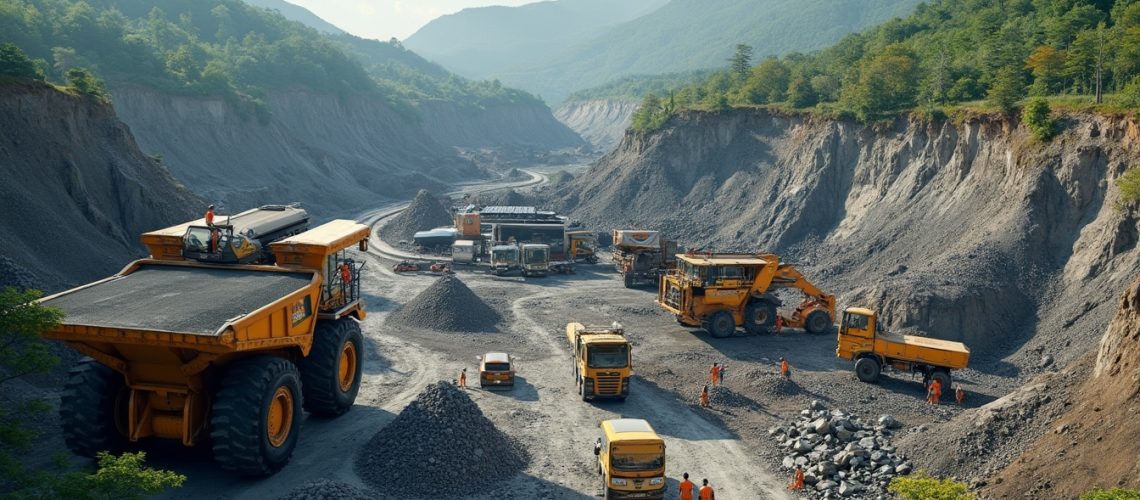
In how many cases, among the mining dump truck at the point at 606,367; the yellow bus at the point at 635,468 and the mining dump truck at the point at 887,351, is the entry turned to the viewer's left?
1

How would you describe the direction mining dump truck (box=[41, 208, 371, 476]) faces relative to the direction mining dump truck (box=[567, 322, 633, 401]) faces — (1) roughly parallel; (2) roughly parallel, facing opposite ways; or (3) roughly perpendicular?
roughly parallel, facing opposite ways

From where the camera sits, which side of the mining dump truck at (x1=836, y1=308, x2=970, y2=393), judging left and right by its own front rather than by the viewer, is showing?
left

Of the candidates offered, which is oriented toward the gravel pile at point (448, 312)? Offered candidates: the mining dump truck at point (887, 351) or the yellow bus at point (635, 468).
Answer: the mining dump truck

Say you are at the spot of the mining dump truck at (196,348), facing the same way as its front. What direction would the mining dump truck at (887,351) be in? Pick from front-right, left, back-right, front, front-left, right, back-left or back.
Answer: front-right

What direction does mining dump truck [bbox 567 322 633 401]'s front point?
toward the camera

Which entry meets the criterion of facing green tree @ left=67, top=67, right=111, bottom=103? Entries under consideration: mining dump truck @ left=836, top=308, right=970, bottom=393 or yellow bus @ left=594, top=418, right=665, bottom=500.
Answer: the mining dump truck

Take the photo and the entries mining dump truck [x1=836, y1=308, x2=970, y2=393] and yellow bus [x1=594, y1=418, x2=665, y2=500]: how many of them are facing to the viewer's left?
1

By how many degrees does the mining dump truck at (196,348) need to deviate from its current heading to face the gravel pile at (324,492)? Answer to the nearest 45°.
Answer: approximately 90° to its right

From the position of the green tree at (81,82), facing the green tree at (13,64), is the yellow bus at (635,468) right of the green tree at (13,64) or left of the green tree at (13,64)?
left

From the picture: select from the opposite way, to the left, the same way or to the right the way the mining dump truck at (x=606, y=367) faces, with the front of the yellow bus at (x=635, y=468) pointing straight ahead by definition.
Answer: the same way

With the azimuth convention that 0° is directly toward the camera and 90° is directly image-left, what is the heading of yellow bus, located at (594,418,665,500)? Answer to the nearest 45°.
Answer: approximately 0°

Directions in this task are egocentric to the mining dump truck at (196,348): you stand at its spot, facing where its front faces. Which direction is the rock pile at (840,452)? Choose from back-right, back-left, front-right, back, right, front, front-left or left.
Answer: front-right

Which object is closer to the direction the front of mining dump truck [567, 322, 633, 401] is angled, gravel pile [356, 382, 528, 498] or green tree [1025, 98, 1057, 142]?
the gravel pile

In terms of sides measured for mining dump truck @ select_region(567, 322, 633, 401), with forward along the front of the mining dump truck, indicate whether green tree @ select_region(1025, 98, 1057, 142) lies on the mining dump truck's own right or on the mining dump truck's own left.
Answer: on the mining dump truck's own left

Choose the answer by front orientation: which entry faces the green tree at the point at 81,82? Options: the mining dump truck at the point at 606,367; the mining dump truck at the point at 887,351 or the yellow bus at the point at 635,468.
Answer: the mining dump truck at the point at 887,351

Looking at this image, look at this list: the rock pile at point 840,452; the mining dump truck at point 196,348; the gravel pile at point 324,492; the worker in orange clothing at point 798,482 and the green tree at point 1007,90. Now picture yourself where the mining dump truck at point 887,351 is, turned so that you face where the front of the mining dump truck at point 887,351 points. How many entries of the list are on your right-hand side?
1

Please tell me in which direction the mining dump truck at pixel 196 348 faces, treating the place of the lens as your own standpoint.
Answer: facing away from the viewer and to the right of the viewer

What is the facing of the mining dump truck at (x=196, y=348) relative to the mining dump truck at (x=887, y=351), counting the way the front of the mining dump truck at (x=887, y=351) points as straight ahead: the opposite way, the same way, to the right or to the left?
to the right

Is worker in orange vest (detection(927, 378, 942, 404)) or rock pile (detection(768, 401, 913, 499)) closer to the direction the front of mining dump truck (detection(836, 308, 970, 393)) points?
the rock pile

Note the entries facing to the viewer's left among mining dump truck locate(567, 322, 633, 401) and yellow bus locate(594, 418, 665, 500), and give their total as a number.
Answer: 0

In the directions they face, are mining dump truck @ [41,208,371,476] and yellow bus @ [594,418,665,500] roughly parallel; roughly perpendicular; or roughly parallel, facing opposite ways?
roughly parallel, facing opposite ways
